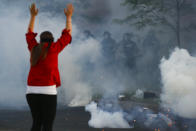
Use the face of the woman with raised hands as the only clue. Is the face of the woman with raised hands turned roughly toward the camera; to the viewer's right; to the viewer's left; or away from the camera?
away from the camera

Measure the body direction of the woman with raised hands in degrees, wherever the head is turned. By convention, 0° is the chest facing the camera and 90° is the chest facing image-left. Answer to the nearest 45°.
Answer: approximately 180°
